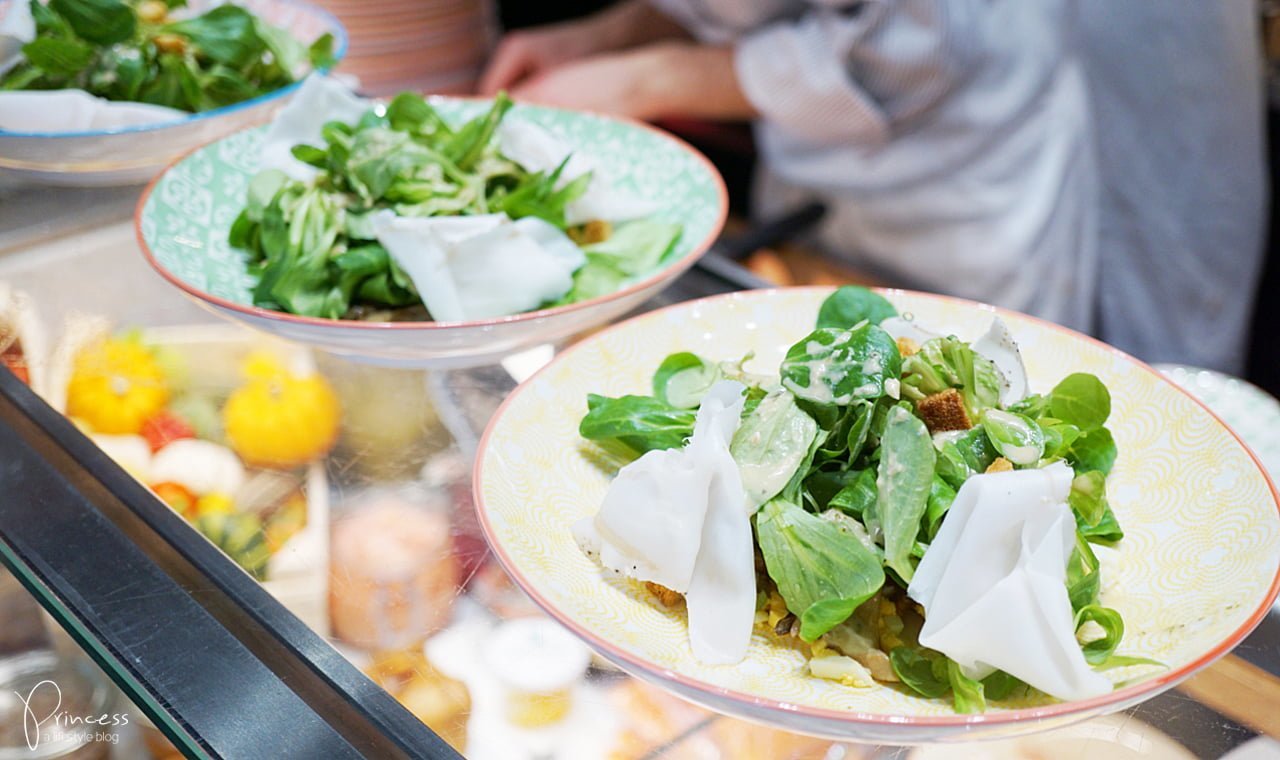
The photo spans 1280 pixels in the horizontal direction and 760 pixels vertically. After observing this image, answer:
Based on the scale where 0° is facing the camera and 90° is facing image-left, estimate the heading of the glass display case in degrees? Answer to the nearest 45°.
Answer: approximately 45°
